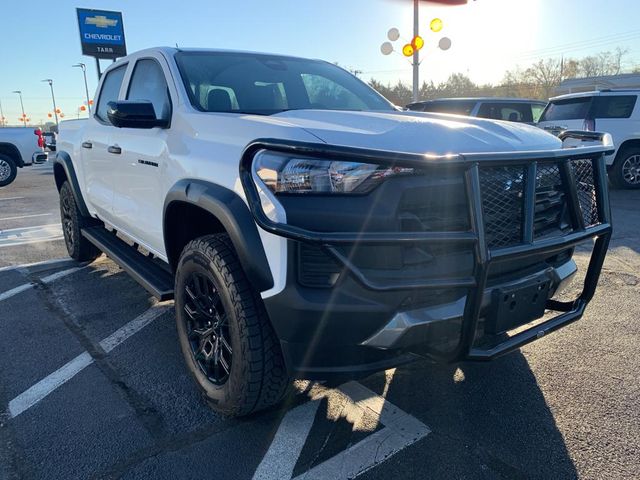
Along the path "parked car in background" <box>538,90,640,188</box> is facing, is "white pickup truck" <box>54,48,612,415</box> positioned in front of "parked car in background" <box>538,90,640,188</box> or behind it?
behind

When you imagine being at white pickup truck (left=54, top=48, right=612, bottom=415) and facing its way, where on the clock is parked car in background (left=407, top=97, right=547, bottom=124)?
The parked car in background is roughly at 8 o'clock from the white pickup truck.

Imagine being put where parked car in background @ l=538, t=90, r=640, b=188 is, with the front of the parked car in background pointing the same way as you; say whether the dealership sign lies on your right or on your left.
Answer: on your left

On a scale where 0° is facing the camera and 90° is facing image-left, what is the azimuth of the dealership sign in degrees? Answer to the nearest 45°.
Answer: approximately 0°

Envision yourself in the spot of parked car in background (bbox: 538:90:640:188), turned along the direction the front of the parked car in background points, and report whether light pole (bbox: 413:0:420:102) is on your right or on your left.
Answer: on your left

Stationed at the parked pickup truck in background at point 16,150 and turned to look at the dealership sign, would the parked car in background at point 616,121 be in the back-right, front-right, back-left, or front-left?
back-right

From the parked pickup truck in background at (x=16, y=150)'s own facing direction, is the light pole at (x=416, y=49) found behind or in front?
behind

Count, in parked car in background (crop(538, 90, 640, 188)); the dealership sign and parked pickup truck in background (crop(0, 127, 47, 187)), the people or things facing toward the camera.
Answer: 1

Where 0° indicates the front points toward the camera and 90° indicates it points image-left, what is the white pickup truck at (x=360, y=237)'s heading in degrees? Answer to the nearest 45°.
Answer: approximately 315°

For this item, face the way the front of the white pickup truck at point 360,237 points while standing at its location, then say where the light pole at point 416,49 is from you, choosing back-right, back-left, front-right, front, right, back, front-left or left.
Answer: back-left

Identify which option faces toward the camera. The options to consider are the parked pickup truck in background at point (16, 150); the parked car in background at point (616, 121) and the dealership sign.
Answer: the dealership sign

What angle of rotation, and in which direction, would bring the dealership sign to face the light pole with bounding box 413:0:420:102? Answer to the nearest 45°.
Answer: approximately 45° to its left

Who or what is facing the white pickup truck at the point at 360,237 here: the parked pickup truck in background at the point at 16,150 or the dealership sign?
the dealership sign

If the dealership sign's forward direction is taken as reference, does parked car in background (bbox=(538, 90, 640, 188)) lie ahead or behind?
ahead

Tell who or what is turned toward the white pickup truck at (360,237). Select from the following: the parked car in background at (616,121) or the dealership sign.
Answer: the dealership sign

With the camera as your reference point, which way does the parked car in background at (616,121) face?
facing away from the viewer and to the right of the viewer

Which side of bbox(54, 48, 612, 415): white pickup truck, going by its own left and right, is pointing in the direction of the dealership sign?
back

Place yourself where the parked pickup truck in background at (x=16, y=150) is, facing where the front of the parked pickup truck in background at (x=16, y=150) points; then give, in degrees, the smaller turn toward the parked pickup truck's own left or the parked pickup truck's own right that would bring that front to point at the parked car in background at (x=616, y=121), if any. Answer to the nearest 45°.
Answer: approximately 135° to the parked pickup truck's own left

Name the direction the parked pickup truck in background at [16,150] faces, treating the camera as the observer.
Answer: facing to the left of the viewer
